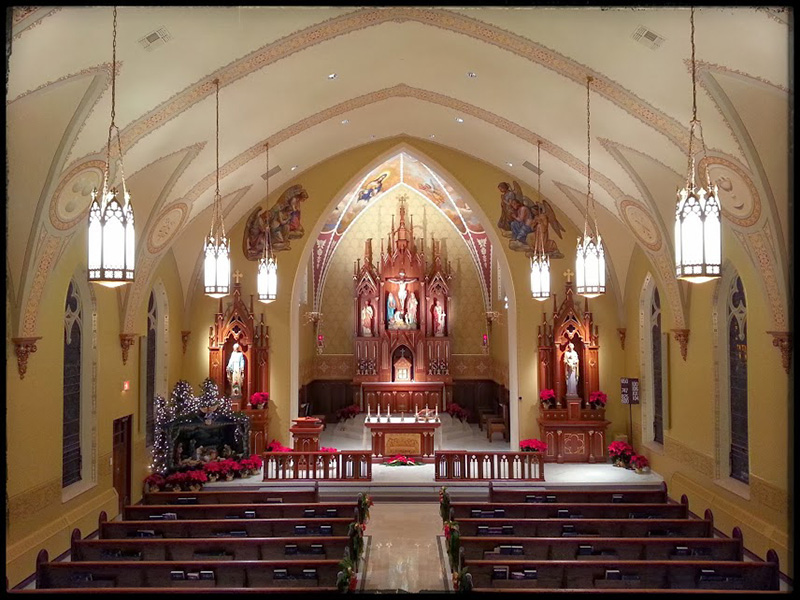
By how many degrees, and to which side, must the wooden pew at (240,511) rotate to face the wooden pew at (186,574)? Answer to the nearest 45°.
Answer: approximately 180°

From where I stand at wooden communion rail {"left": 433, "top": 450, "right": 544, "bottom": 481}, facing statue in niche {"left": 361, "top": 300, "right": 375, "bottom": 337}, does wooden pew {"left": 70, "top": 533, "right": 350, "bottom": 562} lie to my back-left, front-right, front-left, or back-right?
back-left

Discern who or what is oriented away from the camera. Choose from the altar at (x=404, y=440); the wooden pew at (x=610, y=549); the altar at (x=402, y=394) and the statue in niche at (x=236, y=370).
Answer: the wooden pew

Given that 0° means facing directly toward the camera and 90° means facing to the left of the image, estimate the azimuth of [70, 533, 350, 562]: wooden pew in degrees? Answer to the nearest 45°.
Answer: approximately 180°

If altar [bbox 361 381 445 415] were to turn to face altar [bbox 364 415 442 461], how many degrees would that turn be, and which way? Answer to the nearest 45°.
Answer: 0° — it already faces it

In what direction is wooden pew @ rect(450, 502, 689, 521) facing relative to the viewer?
away from the camera

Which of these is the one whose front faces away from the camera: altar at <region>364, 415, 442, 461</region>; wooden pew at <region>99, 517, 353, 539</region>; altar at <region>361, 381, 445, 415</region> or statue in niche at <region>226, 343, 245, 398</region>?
the wooden pew

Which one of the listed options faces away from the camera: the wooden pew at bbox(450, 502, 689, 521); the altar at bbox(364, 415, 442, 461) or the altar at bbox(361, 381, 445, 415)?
the wooden pew

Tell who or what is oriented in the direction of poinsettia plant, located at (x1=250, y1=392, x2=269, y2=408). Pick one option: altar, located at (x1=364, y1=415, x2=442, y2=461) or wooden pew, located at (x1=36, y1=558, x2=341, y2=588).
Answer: the wooden pew

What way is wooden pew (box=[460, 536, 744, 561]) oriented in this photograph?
away from the camera

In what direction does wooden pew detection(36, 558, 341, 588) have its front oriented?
away from the camera

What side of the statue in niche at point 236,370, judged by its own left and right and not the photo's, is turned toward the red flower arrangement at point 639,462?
left

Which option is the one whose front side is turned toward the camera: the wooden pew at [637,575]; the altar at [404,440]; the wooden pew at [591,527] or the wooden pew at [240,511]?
the altar

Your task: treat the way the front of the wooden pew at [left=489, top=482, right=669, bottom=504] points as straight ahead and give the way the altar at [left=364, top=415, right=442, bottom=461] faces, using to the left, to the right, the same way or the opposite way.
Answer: the opposite way

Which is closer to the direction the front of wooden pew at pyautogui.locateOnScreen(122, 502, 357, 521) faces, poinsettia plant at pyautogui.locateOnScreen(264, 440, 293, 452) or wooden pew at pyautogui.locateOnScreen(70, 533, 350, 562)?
the poinsettia plant

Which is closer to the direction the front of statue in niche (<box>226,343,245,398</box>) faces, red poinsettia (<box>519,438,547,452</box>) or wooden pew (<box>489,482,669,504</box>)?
the wooden pew

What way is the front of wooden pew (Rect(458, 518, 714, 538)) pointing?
away from the camera
